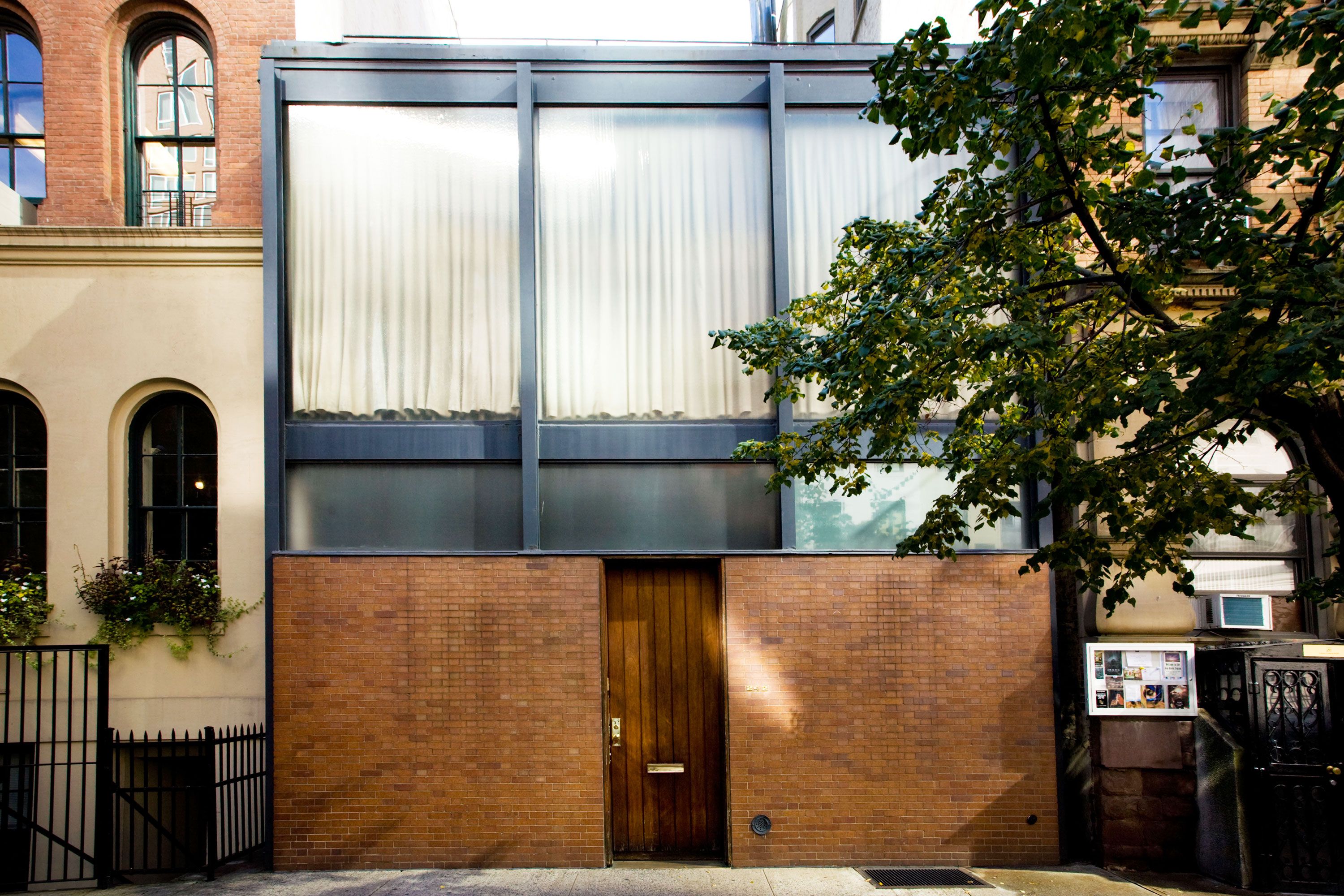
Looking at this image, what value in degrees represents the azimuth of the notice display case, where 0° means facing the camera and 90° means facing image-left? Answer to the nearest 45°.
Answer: approximately 0°

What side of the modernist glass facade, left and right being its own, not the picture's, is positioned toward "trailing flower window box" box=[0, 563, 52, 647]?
right

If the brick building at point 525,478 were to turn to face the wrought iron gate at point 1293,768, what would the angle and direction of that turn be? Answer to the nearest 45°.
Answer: approximately 90° to its left

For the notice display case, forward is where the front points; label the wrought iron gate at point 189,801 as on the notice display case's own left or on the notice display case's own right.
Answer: on the notice display case's own right

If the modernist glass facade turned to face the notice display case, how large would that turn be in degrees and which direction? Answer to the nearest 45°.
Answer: approximately 90° to its left

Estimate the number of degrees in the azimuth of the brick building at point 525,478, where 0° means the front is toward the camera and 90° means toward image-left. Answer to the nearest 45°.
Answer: approximately 0°

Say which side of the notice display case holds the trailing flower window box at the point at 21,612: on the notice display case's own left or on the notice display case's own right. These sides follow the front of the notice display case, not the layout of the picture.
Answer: on the notice display case's own right

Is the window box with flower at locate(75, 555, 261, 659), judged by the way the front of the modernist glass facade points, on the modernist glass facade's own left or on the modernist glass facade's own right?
on the modernist glass facade's own right
